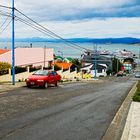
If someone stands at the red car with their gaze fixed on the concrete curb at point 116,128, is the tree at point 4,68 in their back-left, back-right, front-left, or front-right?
back-right

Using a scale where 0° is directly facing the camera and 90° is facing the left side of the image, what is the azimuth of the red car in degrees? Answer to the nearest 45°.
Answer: approximately 45°

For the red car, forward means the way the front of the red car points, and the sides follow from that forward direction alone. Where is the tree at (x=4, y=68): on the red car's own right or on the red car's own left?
on the red car's own right

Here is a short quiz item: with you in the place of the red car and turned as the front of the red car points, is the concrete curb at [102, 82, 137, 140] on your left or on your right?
on your left

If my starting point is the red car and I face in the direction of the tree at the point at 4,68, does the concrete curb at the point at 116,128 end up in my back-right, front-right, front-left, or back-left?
back-left
